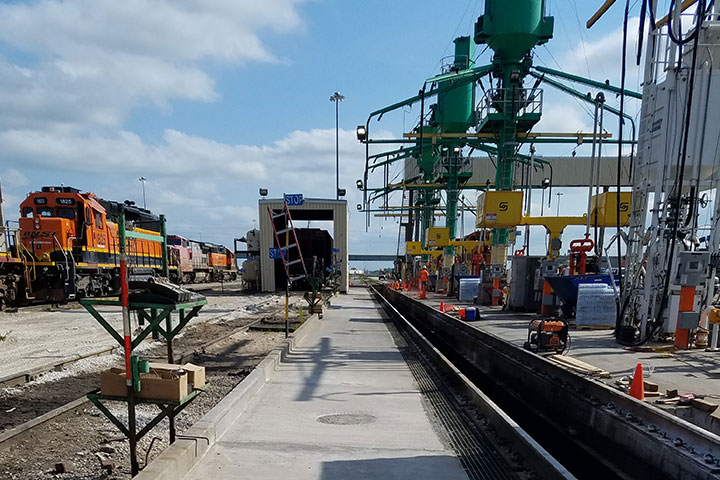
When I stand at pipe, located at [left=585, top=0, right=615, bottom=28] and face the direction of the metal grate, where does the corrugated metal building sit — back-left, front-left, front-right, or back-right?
back-right

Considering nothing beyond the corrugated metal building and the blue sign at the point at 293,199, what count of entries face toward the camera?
2

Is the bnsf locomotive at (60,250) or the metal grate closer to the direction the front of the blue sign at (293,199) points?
the metal grate
